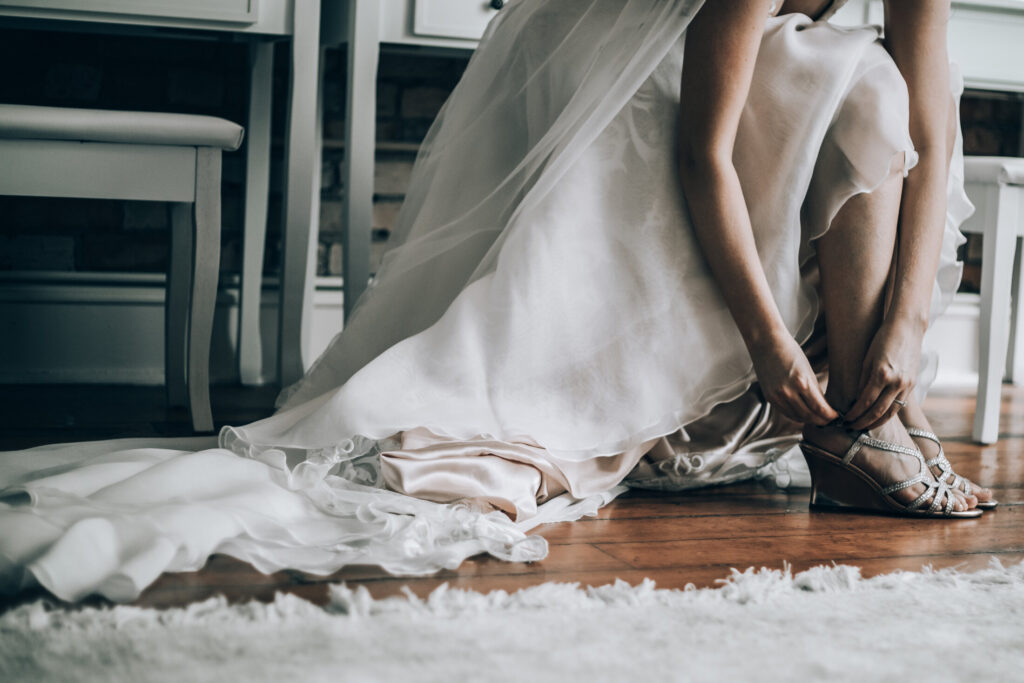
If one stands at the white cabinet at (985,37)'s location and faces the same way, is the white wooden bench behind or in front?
in front

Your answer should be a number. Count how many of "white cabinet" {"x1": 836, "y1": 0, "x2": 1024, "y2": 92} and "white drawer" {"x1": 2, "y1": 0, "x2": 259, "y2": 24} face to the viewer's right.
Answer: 0

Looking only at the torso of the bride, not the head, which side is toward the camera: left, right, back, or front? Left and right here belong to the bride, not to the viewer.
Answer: right

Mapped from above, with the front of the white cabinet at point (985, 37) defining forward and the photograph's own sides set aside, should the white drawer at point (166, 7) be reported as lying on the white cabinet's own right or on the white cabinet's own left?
on the white cabinet's own right

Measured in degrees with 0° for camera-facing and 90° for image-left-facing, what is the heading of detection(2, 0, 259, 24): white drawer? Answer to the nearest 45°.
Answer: approximately 0°

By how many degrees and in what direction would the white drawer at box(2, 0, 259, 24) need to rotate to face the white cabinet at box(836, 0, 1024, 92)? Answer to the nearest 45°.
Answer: approximately 90° to its left

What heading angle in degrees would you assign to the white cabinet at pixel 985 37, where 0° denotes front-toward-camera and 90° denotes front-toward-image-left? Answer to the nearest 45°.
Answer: approximately 0°

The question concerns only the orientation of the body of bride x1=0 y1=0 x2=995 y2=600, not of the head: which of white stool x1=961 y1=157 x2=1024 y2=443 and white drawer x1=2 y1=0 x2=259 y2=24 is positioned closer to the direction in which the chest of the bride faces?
the white stool

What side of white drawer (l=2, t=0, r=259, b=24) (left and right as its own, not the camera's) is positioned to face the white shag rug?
front

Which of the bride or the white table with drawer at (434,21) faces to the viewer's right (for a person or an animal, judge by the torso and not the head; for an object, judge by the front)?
the bride

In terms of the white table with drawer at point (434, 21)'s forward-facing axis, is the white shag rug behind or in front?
in front

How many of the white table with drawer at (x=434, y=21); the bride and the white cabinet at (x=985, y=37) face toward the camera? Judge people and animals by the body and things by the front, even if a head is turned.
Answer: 2
